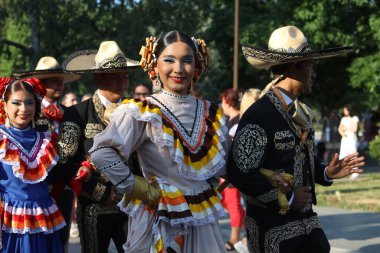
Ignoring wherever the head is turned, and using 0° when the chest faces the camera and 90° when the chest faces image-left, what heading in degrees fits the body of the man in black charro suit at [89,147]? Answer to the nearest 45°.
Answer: approximately 315°

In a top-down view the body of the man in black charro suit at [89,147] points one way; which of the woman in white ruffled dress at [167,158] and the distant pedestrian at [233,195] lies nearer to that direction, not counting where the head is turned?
the woman in white ruffled dress

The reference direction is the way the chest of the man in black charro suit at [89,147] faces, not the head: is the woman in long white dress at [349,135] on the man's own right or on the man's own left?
on the man's own left

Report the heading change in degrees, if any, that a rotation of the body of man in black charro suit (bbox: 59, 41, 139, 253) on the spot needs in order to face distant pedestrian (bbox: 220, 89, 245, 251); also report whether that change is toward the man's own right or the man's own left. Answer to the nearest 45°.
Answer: approximately 90° to the man's own left

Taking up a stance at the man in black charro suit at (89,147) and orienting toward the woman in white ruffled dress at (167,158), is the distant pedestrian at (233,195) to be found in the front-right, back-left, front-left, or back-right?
back-left
